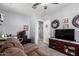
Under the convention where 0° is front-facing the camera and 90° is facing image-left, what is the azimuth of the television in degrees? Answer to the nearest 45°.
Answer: approximately 45°
